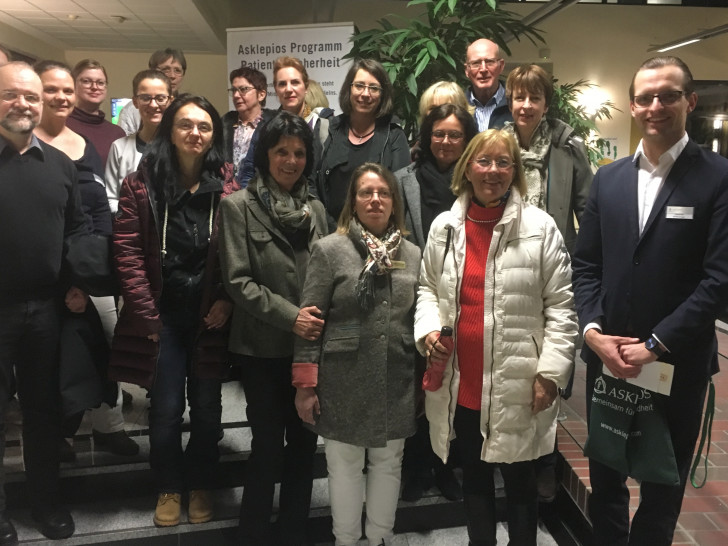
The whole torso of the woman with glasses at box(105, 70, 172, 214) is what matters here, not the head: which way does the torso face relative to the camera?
toward the camera

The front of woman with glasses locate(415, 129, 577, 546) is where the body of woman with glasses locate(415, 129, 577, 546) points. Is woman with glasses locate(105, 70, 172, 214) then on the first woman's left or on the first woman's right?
on the first woman's right

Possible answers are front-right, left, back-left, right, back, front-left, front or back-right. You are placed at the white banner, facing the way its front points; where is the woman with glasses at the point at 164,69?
front-right

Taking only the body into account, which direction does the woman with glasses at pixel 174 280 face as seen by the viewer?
toward the camera

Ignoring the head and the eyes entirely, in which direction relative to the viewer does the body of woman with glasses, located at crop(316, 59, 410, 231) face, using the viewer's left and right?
facing the viewer

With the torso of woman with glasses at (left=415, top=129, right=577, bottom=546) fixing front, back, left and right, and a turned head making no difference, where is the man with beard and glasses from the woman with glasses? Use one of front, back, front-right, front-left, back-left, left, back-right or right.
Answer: right

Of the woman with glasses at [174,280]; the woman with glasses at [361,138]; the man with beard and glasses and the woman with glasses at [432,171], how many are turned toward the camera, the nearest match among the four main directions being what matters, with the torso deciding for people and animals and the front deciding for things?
4

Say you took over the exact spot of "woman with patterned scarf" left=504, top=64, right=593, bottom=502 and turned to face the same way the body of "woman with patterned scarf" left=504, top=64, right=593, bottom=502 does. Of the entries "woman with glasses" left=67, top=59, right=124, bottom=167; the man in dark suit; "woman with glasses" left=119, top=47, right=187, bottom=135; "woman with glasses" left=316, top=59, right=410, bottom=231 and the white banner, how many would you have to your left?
1

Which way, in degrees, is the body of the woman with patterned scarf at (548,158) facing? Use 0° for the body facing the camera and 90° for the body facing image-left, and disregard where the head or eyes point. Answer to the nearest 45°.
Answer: approximately 45°

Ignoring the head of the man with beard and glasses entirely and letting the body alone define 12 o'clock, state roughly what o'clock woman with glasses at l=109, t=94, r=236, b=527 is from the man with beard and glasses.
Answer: The woman with glasses is roughly at 10 o'clock from the man with beard and glasses.

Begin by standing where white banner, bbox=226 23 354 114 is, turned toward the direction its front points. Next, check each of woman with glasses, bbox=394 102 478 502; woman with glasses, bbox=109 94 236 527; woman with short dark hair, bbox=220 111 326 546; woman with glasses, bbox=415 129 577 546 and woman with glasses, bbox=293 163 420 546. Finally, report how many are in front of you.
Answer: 5

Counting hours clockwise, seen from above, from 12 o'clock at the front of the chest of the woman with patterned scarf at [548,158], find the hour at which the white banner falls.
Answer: The white banner is roughly at 3 o'clock from the woman with patterned scarf.

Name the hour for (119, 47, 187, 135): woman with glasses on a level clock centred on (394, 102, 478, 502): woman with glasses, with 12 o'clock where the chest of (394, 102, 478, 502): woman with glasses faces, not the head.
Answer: (119, 47, 187, 135): woman with glasses is roughly at 4 o'clock from (394, 102, 478, 502): woman with glasses.

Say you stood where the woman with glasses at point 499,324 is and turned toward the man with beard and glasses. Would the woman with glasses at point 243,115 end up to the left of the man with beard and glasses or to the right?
right
